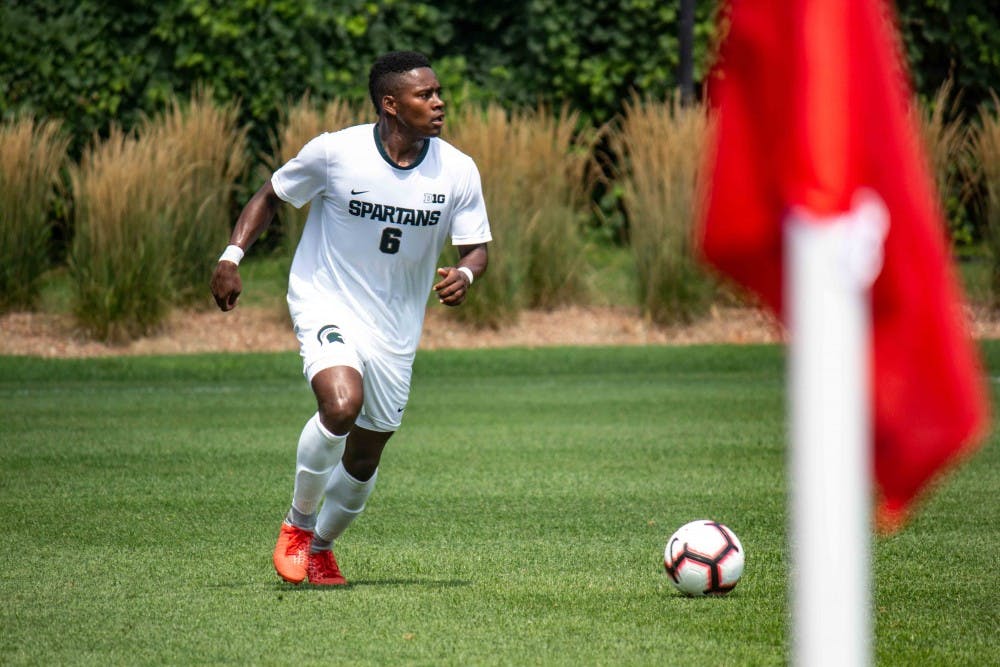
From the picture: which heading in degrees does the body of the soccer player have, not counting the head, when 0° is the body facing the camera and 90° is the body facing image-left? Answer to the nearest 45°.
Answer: approximately 315°

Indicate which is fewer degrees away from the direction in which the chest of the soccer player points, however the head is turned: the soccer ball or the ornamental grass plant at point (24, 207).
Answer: the soccer ball

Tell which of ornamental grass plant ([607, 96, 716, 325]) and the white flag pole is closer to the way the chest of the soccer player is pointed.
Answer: the white flag pole

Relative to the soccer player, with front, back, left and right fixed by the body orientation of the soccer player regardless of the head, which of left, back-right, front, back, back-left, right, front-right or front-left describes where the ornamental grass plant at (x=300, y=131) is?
back-left

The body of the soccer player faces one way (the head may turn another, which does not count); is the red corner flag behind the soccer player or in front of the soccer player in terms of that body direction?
in front

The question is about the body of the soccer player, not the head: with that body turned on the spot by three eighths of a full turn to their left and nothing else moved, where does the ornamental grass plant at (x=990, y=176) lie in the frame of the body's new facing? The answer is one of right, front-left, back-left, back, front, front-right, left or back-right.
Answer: front-right

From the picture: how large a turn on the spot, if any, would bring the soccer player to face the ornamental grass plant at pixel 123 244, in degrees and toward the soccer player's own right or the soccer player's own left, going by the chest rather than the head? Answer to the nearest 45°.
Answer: approximately 135° to the soccer player's own left

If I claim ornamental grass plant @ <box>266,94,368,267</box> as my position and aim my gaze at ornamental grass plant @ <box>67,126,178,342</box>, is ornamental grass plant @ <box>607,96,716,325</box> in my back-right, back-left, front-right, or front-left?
back-left

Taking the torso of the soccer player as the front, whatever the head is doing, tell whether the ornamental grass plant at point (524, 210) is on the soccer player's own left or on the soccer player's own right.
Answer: on the soccer player's own left
